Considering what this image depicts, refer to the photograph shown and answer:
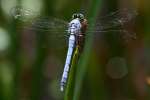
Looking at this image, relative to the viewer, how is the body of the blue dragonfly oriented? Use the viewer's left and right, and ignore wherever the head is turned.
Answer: facing away from the viewer
